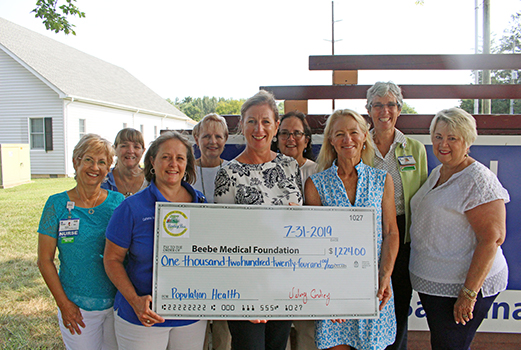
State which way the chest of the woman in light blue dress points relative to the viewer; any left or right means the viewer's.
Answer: facing the viewer

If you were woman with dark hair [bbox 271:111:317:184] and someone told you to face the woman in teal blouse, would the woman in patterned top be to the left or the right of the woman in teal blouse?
left

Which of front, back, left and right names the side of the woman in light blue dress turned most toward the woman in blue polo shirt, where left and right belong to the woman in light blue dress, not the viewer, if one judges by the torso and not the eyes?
right

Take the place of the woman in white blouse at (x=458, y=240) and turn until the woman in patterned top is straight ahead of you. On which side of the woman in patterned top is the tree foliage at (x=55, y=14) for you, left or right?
right

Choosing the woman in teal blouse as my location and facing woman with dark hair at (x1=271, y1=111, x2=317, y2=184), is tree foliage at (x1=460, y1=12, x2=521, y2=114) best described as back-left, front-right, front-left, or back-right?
front-left

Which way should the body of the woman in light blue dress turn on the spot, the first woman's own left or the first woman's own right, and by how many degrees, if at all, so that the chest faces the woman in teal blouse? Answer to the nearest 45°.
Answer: approximately 90° to the first woman's own right

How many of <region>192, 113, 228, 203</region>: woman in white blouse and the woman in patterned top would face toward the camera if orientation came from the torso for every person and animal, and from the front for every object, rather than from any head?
2

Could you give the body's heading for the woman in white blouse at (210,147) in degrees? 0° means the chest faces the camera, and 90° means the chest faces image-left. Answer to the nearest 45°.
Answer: approximately 0°

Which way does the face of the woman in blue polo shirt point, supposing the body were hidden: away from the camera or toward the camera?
toward the camera

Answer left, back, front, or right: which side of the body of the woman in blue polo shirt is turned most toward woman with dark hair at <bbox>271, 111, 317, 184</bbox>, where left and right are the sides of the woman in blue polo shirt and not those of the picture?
left

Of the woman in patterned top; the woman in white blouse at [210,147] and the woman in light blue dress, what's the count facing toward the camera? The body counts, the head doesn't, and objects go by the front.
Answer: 3

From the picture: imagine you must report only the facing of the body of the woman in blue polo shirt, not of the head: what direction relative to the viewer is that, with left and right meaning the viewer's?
facing the viewer and to the right of the viewer

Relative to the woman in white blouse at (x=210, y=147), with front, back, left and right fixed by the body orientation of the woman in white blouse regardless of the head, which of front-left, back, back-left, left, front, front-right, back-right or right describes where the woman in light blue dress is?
front-left
